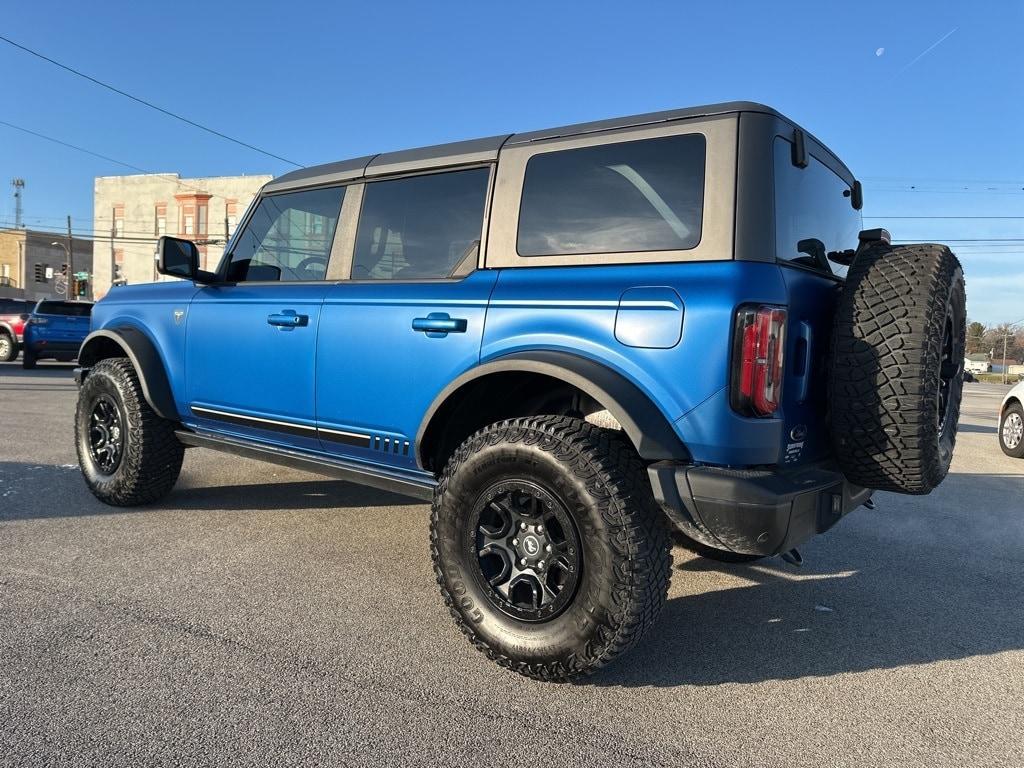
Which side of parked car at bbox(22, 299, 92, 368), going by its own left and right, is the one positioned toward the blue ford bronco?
back

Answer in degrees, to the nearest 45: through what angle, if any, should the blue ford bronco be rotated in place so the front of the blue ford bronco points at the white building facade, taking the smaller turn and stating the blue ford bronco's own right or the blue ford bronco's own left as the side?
0° — it already faces it

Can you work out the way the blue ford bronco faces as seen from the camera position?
facing away from the viewer and to the left of the viewer

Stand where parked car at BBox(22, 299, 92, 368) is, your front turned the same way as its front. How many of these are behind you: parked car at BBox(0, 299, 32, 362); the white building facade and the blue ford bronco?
1

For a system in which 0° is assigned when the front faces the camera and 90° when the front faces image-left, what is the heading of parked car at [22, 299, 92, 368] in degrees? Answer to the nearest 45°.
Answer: approximately 180°

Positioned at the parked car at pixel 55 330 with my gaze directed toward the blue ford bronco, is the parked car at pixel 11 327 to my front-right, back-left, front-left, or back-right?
back-right

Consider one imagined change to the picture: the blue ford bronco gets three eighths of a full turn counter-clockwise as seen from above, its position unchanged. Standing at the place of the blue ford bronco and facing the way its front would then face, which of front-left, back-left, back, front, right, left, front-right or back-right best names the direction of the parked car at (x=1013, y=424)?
back-left

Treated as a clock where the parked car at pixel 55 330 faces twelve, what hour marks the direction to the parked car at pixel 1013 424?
the parked car at pixel 1013 424 is roughly at 5 o'clock from the parked car at pixel 55 330.
